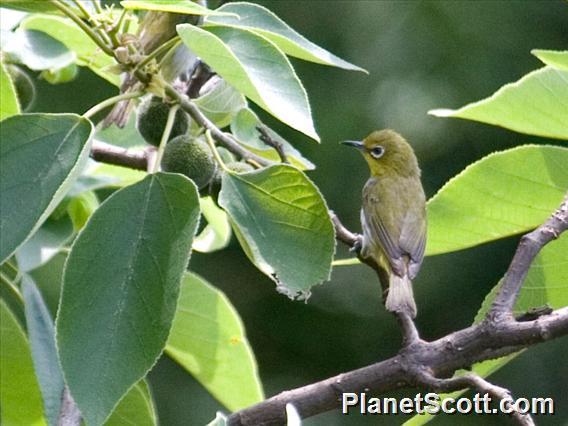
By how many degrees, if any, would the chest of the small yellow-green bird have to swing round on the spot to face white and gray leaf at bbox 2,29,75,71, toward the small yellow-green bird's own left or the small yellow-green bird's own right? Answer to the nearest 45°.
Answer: approximately 90° to the small yellow-green bird's own left

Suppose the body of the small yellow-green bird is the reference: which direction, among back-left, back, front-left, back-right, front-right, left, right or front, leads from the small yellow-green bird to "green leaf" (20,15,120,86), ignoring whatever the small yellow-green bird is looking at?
left

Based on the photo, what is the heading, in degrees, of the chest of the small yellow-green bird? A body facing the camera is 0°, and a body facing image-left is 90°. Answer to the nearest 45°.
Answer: approximately 135°

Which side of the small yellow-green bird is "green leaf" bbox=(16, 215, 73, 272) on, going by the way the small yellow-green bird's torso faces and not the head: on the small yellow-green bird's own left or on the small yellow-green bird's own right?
on the small yellow-green bird's own left

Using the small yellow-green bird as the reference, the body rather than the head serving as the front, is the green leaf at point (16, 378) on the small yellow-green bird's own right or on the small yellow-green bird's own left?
on the small yellow-green bird's own left
